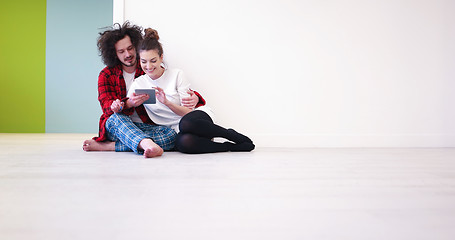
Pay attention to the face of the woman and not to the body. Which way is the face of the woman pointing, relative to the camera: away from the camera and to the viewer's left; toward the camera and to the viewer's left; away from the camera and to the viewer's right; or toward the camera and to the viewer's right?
toward the camera and to the viewer's left

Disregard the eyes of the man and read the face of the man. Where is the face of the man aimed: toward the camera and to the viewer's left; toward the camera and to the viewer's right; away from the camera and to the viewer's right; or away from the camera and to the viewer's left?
toward the camera and to the viewer's right

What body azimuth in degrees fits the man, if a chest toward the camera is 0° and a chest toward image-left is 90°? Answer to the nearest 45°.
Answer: approximately 315°
